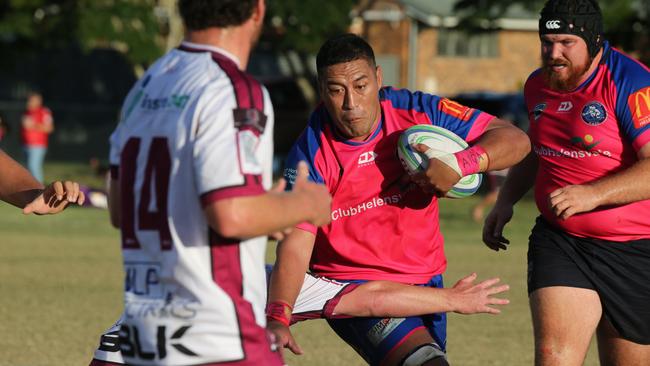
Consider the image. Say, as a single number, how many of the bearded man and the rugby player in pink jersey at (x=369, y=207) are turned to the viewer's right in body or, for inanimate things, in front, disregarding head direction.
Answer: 0

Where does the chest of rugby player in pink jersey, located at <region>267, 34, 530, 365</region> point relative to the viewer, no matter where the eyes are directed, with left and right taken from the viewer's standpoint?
facing the viewer

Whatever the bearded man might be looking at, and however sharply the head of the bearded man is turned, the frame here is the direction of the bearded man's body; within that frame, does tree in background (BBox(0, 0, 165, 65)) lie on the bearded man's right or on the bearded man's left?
on the bearded man's right

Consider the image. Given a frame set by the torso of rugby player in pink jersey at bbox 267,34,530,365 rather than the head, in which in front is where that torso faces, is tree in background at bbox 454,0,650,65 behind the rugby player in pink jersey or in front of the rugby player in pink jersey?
behind

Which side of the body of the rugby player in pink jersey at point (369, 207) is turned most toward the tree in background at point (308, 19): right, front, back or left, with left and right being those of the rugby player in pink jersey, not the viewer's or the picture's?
back

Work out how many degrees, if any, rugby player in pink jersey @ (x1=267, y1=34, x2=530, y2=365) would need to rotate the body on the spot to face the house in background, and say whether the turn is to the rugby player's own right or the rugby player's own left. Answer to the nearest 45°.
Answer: approximately 180°

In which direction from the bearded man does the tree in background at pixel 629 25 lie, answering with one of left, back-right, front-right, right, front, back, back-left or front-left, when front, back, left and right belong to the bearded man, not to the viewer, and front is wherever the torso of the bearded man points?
back-right

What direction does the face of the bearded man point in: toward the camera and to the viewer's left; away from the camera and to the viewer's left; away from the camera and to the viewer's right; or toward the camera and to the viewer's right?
toward the camera and to the viewer's left

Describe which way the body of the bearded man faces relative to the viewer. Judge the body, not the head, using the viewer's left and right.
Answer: facing the viewer and to the left of the viewer

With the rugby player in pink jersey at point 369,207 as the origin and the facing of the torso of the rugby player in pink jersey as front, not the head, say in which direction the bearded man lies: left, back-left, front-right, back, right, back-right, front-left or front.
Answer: left

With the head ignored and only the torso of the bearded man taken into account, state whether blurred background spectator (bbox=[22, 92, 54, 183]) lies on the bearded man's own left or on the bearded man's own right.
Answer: on the bearded man's own right
